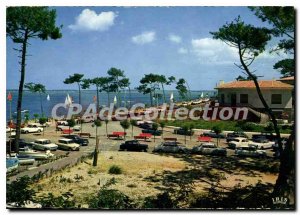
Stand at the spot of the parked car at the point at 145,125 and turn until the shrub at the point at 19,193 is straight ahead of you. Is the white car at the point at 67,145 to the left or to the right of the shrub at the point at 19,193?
right

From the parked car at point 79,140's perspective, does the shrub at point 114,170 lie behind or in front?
in front

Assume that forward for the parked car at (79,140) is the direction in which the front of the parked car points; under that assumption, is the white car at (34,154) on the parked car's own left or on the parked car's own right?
on the parked car's own right

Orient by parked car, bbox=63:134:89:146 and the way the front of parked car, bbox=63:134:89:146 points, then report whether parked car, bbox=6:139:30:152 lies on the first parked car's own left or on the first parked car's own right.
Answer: on the first parked car's own right

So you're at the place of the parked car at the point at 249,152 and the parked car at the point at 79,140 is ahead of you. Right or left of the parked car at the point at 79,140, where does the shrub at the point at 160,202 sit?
left

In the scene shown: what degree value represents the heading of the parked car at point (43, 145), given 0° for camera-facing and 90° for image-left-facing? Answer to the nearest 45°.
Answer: approximately 315°
